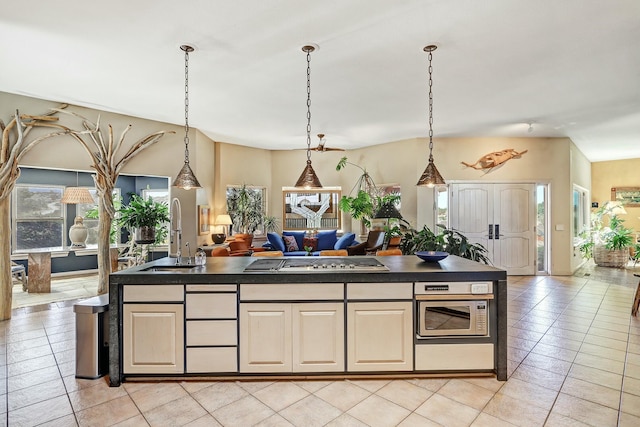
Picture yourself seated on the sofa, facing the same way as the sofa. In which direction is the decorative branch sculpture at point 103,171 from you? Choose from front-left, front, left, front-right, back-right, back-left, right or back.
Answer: front-right

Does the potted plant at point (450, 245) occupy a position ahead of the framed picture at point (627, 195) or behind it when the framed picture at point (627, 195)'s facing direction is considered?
ahead

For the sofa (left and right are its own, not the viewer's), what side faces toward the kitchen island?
front

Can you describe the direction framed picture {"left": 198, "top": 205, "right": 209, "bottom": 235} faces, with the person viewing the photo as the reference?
facing the viewer and to the right of the viewer

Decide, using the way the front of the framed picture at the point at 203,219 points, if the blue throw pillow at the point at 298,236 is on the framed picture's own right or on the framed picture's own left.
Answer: on the framed picture's own left

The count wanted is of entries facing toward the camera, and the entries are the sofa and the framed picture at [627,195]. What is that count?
2

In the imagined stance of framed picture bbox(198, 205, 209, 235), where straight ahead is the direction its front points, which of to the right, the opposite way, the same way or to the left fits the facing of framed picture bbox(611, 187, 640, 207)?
to the right

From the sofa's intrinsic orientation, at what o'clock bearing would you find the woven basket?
The woven basket is roughly at 9 o'clock from the sofa.

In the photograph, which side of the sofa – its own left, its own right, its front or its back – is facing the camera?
front

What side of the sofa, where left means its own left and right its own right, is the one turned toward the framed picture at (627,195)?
left

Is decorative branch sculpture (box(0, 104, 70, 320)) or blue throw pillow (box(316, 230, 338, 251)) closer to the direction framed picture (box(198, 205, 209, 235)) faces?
the blue throw pillow

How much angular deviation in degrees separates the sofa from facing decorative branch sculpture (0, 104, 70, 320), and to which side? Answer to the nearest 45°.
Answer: approximately 45° to its right

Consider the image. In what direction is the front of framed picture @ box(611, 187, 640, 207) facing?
toward the camera

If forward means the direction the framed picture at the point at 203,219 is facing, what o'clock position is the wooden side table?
The wooden side table is roughly at 4 o'clock from the framed picture.

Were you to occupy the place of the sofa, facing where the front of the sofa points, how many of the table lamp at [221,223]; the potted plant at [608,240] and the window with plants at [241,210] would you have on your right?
2

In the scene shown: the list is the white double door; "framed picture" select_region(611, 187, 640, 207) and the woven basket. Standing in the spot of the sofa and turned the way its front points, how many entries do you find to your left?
3
